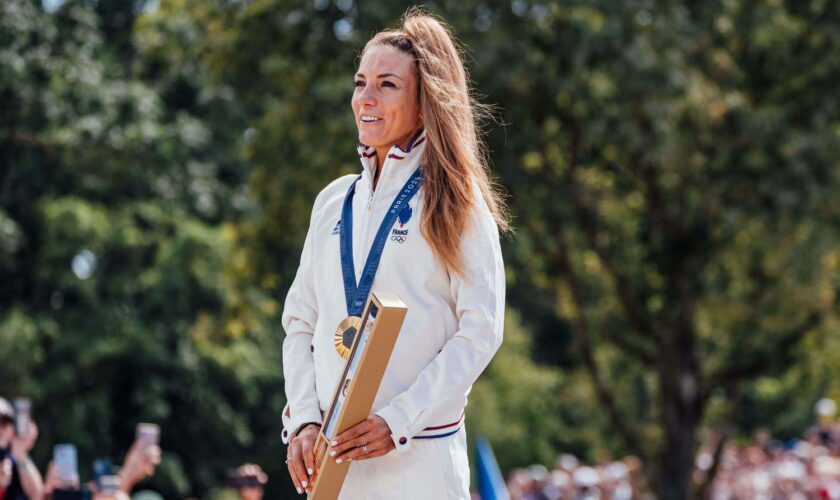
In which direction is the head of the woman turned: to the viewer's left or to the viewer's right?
to the viewer's left

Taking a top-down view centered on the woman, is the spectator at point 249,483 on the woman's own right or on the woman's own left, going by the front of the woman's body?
on the woman's own right

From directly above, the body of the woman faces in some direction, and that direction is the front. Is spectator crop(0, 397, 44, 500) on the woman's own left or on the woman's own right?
on the woman's own right

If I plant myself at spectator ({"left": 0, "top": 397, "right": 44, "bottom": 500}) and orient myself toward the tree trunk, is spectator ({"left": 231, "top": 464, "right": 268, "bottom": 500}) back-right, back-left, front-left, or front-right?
front-right

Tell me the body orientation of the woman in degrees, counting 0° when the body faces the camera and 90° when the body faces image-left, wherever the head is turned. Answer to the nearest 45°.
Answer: approximately 45°

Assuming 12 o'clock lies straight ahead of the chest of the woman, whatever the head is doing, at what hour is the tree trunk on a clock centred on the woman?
The tree trunk is roughly at 5 o'clock from the woman.
